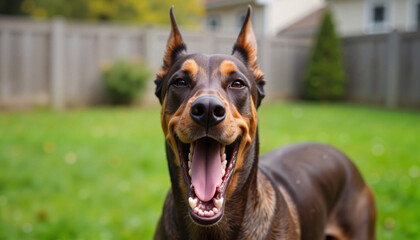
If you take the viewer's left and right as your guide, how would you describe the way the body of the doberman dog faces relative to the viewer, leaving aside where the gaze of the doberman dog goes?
facing the viewer and to the left of the viewer

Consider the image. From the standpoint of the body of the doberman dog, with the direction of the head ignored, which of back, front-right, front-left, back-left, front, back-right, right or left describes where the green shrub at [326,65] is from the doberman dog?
back-right

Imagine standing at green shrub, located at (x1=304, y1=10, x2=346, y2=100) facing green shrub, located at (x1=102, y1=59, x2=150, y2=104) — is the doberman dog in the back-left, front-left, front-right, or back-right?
front-left

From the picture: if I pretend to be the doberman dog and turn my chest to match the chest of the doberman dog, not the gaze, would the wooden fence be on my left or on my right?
on my right

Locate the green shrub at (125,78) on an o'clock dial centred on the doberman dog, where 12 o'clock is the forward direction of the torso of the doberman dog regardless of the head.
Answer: The green shrub is roughly at 4 o'clock from the doberman dog.
